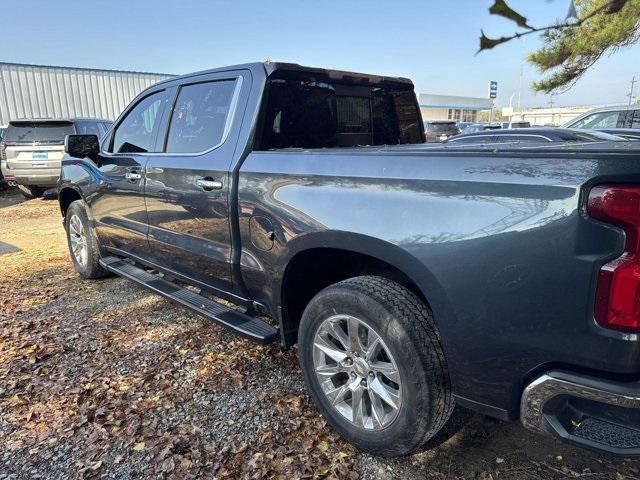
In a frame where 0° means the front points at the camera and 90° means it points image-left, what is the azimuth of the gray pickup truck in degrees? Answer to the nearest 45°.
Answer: approximately 135°

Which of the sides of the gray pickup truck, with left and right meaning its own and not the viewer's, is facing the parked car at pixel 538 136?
right

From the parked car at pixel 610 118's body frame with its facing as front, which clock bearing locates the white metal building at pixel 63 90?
The white metal building is roughly at 12 o'clock from the parked car.

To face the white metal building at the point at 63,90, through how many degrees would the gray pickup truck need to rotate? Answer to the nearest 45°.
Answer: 0° — it already faces it

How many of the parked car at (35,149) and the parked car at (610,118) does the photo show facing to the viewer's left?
1

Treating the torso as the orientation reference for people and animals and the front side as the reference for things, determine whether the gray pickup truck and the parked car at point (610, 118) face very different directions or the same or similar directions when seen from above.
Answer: same or similar directions

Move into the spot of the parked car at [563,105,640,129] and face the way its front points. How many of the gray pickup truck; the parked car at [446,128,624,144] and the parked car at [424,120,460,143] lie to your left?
2

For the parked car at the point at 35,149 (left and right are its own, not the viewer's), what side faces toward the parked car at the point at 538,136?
right

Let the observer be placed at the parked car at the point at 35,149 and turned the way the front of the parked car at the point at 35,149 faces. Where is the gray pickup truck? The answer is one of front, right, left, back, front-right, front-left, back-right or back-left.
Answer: back-right

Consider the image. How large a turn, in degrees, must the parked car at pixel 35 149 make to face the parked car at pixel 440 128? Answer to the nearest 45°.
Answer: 0° — it already faces it

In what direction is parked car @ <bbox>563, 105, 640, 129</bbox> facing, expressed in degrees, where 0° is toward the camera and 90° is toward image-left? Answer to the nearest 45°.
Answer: approximately 90°

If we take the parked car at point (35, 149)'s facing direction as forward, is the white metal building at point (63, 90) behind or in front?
in front

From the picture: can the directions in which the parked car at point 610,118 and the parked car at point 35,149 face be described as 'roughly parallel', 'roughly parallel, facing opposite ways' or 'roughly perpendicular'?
roughly perpendicular

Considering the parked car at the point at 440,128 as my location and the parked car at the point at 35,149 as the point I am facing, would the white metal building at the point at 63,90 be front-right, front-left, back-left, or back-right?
front-right

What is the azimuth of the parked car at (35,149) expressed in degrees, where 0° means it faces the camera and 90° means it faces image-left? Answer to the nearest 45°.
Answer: approximately 225°

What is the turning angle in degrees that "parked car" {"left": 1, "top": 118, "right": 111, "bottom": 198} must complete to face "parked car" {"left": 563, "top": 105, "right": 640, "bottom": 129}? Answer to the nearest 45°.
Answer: approximately 90° to its right
